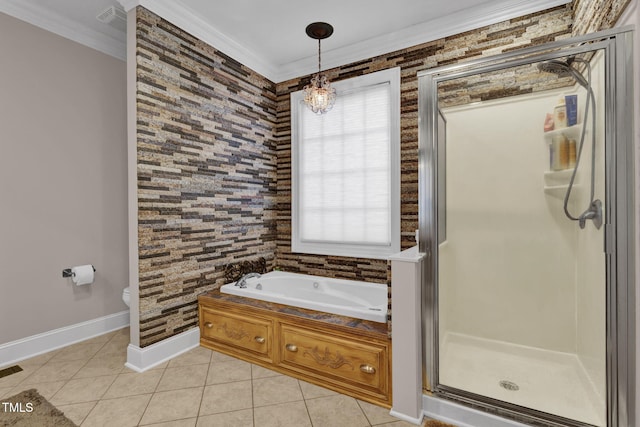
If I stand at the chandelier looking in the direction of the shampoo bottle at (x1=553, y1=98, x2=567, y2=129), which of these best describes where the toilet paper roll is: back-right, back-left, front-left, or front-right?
back-right

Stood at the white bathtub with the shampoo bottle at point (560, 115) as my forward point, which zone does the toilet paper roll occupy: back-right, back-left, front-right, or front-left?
back-right

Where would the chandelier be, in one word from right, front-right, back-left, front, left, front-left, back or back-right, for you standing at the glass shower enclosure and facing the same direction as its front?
front-right

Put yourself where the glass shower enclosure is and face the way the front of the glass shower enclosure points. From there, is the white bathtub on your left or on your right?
on your right

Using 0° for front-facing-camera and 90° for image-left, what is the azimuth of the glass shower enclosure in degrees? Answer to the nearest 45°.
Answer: approximately 45°

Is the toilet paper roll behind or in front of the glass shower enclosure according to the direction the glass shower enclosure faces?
in front
